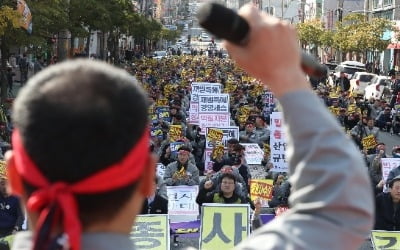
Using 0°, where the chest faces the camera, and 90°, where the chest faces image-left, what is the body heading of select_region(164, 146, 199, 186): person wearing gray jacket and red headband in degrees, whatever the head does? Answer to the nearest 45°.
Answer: approximately 0°

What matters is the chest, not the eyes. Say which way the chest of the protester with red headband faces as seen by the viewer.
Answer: away from the camera

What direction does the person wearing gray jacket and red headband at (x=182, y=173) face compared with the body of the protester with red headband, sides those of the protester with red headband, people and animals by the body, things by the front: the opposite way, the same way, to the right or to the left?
the opposite way

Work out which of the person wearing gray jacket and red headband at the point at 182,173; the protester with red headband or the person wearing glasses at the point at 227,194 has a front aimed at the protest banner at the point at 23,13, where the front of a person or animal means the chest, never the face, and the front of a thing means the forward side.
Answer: the protester with red headband

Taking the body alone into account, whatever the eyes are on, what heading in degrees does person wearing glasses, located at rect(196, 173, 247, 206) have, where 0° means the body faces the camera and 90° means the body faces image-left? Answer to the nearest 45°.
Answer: approximately 0°

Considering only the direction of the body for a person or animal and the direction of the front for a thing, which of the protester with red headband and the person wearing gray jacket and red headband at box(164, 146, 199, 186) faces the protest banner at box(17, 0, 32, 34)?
the protester with red headband

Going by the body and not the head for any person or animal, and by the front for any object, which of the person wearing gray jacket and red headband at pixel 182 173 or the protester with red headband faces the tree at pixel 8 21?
the protester with red headband

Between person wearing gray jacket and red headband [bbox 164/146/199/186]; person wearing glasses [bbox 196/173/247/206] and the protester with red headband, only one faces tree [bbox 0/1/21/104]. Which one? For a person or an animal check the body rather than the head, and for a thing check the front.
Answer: the protester with red headband

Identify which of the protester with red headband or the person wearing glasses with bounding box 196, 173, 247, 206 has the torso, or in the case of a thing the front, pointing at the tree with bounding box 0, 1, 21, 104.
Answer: the protester with red headband

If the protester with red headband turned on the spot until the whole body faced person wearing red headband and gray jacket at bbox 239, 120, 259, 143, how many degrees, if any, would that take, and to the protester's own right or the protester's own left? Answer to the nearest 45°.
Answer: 0° — they already face them

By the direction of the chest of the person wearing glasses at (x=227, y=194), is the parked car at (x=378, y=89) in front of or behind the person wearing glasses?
behind

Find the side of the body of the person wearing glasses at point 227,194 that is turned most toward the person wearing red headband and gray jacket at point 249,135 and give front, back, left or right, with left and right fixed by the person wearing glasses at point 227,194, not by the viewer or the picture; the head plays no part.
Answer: back
